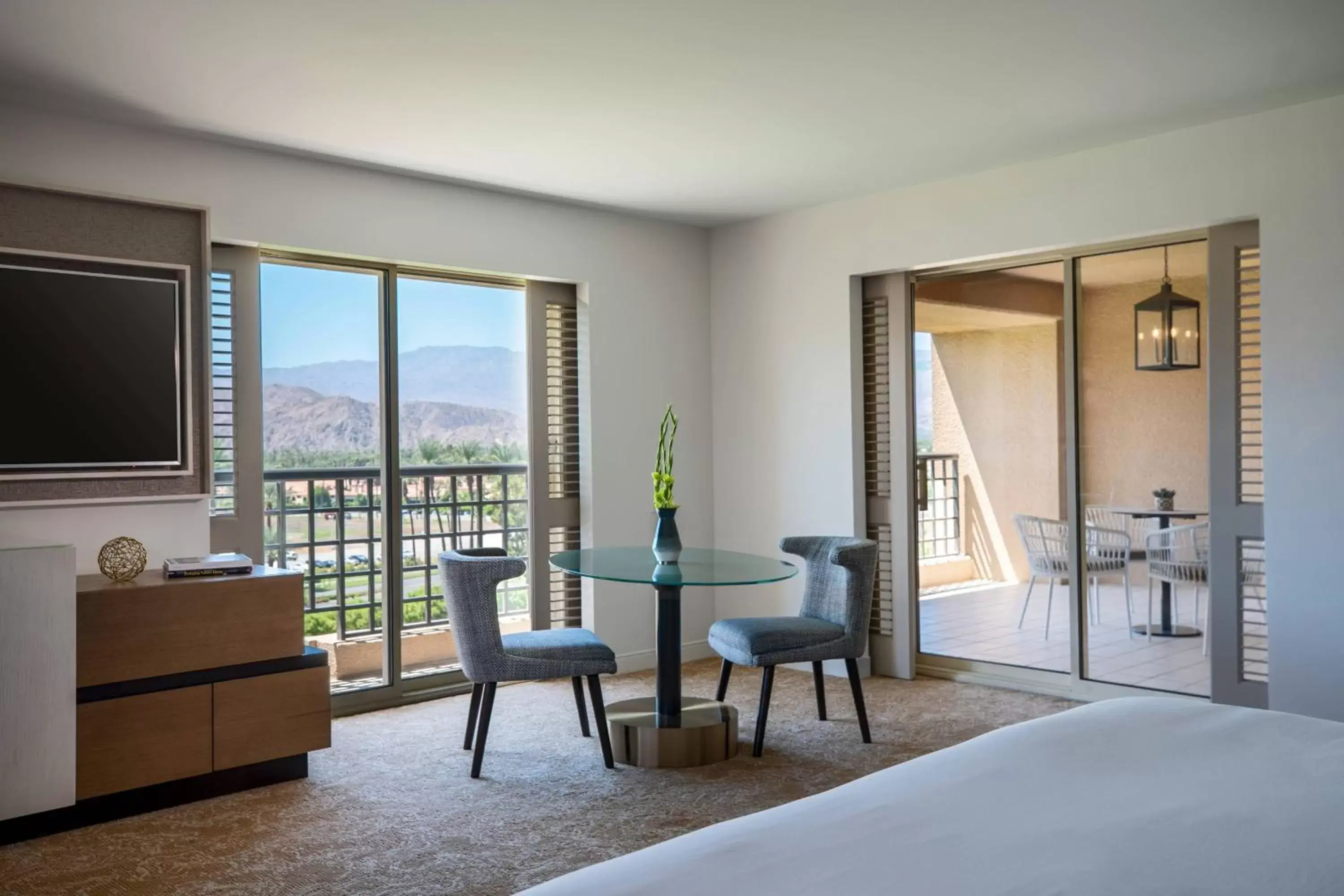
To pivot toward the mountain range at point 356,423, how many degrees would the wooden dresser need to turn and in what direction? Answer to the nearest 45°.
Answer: approximately 90° to its left

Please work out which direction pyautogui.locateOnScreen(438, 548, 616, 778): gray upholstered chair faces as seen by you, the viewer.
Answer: facing to the right of the viewer

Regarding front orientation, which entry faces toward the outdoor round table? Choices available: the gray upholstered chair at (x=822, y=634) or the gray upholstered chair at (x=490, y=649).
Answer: the gray upholstered chair at (x=490, y=649)

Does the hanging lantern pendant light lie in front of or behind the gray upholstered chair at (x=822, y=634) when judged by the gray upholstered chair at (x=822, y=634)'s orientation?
behind

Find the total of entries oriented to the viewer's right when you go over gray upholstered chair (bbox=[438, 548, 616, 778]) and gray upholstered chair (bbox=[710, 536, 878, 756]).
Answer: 1

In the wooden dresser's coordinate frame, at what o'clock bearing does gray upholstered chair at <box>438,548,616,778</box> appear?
The gray upholstered chair is roughly at 11 o'clock from the wooden dresser.

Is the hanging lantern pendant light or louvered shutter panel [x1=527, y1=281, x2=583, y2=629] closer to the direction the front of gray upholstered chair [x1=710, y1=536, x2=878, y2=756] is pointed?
the louvered shutter panel

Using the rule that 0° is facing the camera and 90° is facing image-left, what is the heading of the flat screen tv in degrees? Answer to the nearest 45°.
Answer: approximately 315°

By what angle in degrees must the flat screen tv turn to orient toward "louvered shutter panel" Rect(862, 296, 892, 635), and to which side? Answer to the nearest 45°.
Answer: approximately 45° to its left

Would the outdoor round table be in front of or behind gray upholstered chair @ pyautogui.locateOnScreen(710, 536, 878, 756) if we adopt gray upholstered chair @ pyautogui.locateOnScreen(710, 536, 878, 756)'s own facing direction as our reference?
behind

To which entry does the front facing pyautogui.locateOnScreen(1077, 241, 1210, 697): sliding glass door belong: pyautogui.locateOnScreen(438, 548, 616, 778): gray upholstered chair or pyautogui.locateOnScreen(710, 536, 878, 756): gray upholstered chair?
pyautogui.locateOnScreen(438, 548, 616, 778): gray upholstered chair
